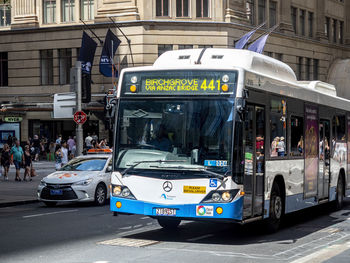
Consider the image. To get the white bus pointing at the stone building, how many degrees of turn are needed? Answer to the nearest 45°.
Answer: approximately 135° to its right

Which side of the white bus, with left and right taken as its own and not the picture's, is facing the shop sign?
right

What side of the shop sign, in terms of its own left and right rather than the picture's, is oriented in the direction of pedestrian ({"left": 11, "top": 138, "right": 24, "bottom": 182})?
front

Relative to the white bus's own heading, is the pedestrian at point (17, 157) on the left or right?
on its right

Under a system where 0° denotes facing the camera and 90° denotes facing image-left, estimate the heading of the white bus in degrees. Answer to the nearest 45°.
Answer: approximately 45°

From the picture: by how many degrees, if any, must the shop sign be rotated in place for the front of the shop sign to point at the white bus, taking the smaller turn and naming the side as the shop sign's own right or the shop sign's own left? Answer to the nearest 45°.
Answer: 0° — it already faces it

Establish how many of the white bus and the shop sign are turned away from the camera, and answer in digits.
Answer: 0

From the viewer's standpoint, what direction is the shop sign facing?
toward the camera
